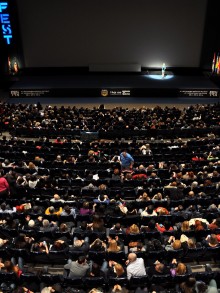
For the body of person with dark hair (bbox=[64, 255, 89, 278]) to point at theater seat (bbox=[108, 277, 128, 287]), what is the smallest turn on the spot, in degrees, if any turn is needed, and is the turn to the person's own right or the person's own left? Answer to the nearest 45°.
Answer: approximately 90° to the person's own right

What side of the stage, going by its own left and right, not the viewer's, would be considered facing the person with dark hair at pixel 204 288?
front

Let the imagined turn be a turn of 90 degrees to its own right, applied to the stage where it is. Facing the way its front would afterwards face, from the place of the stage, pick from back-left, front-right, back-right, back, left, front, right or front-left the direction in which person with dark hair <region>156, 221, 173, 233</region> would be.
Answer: left

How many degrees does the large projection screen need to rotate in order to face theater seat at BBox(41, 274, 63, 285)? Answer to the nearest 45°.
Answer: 0° — it already faces it

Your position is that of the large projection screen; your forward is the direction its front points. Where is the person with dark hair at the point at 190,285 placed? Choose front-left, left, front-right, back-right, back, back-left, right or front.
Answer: front

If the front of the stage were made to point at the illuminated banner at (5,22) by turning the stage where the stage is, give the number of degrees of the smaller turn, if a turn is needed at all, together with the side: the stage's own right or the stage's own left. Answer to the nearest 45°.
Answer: approximately 90° to the stage's own right

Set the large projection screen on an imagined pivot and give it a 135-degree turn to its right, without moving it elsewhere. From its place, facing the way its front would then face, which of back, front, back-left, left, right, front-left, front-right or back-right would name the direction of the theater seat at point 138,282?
back-left

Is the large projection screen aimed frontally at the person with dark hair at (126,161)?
yes

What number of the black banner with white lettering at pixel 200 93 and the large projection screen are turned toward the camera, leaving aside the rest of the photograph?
2

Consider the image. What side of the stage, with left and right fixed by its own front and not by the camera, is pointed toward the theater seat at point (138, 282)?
front

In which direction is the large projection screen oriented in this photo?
toward the camera

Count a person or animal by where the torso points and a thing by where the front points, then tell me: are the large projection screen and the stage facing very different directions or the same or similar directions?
same or similar directions

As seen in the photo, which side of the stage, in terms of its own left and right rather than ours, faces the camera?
front

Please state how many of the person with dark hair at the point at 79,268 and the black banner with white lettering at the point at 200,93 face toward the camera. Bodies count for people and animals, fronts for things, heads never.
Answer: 1

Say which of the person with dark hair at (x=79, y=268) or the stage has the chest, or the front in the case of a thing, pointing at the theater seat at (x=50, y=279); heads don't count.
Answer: the stage

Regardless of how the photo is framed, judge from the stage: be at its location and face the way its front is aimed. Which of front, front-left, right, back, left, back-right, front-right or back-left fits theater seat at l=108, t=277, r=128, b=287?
front

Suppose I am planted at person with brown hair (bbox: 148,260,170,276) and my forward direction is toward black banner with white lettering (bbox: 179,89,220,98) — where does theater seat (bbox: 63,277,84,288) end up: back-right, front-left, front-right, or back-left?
back-left

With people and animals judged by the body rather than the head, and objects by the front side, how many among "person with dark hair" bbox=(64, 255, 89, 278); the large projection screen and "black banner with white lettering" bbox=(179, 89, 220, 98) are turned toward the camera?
2

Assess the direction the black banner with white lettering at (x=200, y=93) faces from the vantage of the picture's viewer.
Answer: facing the viewer

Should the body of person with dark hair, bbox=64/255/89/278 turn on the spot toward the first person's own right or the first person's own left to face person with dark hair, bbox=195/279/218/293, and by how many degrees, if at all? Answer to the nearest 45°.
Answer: approximately 45° to the first person's own right
